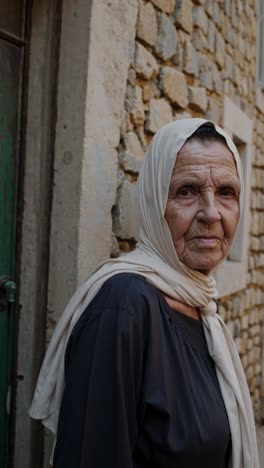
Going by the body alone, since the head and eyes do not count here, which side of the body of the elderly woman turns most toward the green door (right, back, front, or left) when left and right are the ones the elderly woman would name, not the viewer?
back

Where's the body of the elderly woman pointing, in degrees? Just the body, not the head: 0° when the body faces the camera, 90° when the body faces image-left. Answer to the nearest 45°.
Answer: approximately 315°
